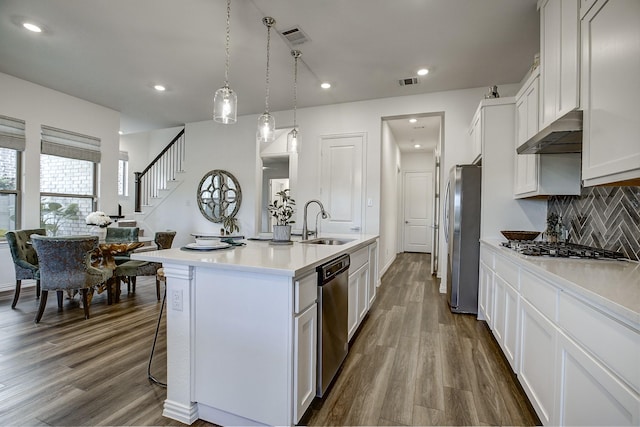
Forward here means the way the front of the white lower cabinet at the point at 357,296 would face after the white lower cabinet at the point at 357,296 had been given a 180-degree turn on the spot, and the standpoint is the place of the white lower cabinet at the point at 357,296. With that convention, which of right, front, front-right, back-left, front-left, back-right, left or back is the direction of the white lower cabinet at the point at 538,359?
back-left

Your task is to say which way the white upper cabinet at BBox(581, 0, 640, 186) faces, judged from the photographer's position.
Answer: facing the viewer and to the left of the viewer

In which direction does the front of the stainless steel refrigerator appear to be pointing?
to the viewer's left

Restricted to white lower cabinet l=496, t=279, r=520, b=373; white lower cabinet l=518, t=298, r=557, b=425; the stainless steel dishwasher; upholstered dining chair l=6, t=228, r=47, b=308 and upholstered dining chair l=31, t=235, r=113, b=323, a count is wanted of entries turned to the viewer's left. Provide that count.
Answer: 2

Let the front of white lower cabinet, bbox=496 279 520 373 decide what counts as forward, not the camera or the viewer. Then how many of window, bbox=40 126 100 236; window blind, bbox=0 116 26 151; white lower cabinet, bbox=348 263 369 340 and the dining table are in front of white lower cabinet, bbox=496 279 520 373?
4

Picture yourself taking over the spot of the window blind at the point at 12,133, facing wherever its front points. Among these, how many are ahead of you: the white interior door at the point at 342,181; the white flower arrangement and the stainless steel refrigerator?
3

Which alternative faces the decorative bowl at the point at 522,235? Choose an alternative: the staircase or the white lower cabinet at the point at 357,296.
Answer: the white lower cabinet

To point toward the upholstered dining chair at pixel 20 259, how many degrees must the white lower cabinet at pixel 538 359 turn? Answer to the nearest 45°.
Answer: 0° — it already faces it

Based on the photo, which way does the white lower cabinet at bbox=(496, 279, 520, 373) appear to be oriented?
to the viewer's left

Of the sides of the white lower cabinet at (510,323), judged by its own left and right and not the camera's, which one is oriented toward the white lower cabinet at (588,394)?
left
